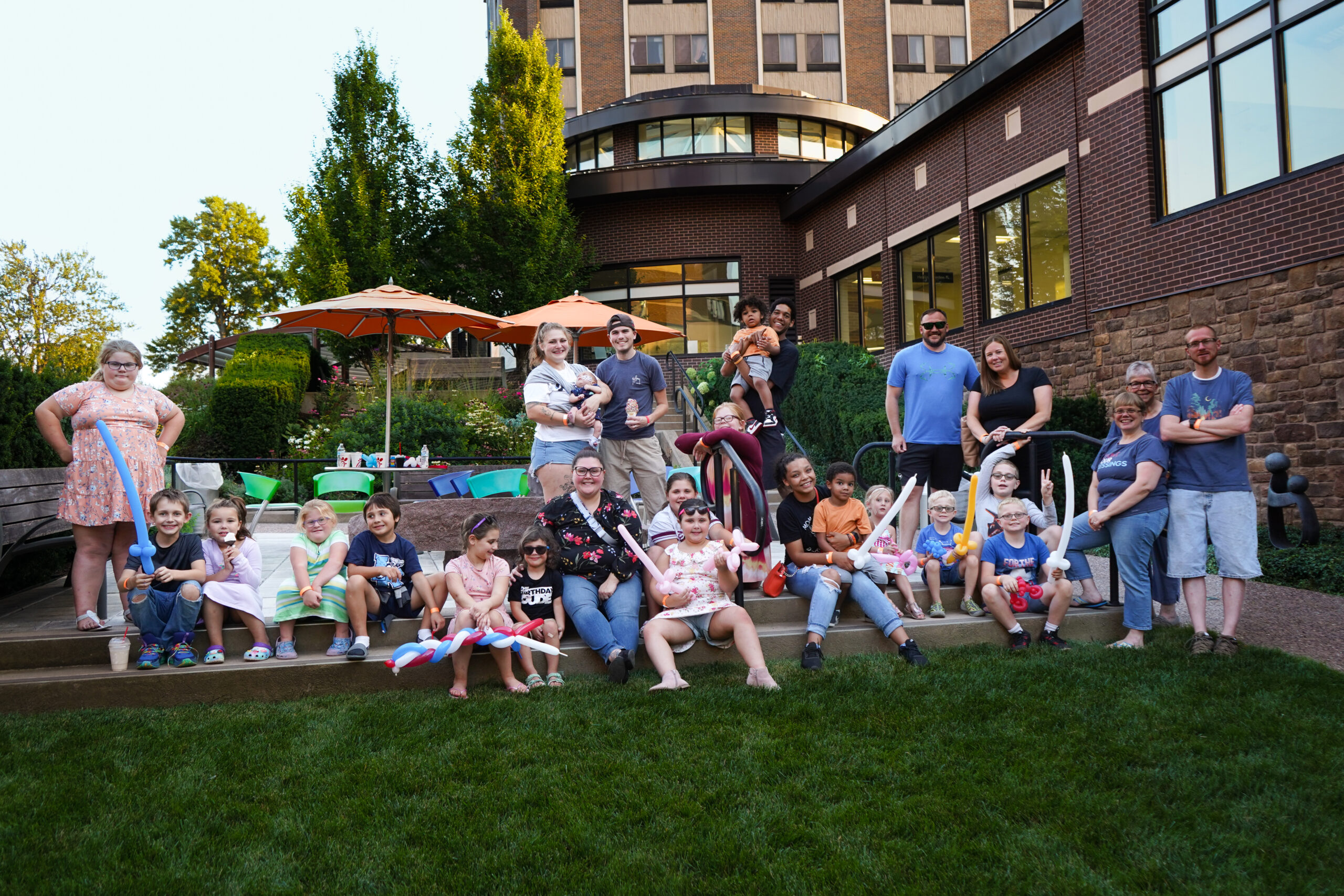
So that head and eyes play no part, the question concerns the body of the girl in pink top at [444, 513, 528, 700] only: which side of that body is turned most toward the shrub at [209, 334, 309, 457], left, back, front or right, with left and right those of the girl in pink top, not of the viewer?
back

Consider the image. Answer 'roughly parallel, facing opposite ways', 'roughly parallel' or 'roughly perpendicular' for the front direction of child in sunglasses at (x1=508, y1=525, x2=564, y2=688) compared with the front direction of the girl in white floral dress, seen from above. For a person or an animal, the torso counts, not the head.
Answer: roughly parallel

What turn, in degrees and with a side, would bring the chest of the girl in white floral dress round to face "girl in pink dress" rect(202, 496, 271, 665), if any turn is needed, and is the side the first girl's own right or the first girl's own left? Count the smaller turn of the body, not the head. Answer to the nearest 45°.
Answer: approximately 90° to the first girl's own right

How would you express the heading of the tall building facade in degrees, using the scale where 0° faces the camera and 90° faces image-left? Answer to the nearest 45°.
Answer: approximately 0°

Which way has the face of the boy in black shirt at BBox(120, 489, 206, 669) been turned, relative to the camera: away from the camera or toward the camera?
toward the camera

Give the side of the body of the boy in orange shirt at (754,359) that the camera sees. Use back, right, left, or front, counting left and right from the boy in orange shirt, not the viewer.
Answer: front

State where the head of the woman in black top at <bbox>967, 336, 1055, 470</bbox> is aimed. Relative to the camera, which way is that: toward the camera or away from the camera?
toward the camera

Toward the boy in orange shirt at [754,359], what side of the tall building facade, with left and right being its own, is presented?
front

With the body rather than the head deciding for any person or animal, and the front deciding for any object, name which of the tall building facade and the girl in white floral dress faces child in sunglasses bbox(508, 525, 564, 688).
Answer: the tall building facade

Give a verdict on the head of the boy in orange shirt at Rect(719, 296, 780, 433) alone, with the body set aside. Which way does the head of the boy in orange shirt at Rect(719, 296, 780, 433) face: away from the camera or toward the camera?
toward the camera

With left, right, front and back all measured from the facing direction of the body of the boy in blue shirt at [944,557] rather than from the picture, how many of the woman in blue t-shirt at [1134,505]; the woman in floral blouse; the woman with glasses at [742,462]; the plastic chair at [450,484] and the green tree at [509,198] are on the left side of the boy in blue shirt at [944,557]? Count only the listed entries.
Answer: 1

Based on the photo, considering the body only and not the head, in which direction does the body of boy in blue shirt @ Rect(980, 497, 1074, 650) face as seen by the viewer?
toward the camera

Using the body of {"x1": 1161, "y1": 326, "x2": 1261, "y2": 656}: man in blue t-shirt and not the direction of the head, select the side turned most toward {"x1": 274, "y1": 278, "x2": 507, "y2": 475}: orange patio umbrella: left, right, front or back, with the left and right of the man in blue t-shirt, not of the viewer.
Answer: right

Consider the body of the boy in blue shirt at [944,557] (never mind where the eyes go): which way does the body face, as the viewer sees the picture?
toward the camera
